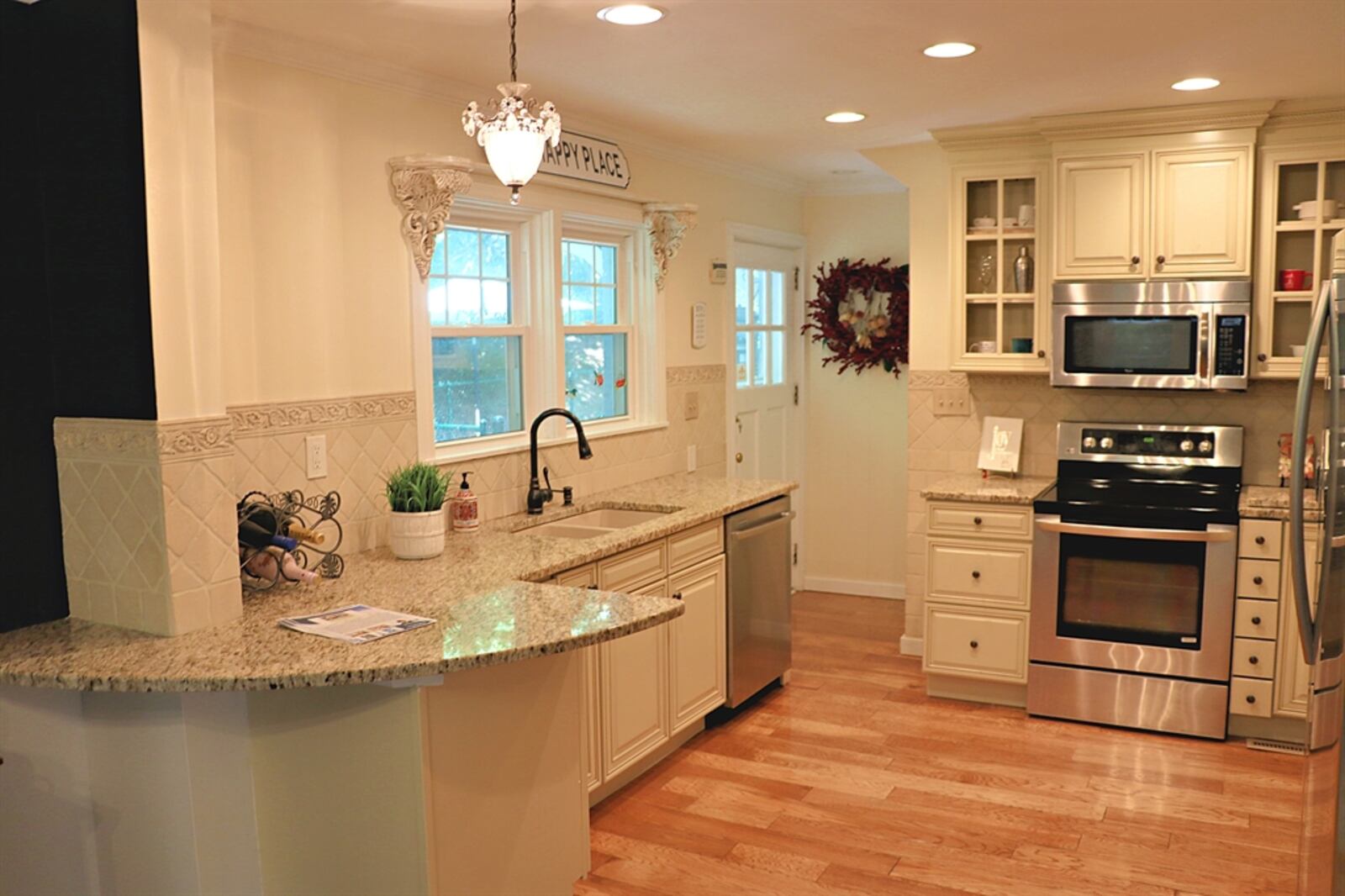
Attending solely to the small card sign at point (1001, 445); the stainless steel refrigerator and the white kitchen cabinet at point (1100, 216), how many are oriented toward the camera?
2

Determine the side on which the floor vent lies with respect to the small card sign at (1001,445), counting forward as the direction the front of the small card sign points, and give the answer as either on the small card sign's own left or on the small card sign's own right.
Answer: on the small card sign's own left

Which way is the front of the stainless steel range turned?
toward the camera

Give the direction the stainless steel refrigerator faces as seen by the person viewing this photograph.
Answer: facing to the left of the viewer

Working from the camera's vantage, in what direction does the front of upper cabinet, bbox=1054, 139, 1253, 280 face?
facing the viewer

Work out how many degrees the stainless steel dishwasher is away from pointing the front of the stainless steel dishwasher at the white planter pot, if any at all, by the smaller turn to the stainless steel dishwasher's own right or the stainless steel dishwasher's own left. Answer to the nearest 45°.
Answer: approximately 90° to the stainless steel dishwasher's own right

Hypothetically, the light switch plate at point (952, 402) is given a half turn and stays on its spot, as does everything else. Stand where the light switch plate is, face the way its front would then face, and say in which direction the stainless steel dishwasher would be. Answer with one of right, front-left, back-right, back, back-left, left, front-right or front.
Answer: back-left

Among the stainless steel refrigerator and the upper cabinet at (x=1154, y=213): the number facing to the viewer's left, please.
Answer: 1

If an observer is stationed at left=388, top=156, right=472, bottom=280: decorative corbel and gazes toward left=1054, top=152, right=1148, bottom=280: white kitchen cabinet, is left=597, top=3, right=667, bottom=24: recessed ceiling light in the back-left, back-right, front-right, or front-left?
front-right

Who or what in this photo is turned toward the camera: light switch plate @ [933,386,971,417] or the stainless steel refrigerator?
the light switch plate

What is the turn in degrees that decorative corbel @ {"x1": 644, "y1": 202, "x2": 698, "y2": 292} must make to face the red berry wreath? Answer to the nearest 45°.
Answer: approximately 90° to its left

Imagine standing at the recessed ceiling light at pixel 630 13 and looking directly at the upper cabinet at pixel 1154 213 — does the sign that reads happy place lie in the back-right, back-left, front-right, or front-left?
front-left

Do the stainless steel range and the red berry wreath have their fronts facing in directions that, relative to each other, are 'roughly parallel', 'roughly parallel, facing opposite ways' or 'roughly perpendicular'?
roughly parallel
